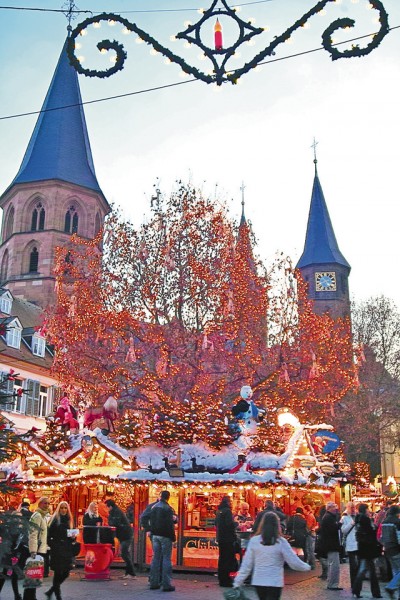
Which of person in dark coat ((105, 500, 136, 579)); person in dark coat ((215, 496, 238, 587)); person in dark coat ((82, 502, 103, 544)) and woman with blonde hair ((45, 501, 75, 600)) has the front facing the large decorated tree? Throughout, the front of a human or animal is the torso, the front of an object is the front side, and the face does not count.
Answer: person in dark coat ((215, 496, 238, 587))

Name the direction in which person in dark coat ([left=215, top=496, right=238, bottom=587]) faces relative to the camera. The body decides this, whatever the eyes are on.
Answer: away from the camera

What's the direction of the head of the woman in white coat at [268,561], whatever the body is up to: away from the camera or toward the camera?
away from the camera

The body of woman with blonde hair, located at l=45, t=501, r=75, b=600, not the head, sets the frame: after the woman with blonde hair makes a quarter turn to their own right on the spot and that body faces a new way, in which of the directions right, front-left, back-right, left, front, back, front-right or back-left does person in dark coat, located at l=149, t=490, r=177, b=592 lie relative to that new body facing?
back

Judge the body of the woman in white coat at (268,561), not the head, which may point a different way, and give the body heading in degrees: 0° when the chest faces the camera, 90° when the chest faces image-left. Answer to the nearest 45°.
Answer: approximately 180°

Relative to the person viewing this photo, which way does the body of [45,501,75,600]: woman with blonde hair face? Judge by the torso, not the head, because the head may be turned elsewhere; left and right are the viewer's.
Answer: facing the viewer and to the right of the viewer

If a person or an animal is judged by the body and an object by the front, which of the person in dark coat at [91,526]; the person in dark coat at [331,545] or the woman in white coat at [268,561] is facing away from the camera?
the woman in white coat

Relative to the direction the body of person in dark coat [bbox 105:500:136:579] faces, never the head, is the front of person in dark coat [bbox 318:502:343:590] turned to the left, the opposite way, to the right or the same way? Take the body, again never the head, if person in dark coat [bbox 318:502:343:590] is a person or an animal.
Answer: the opposite way

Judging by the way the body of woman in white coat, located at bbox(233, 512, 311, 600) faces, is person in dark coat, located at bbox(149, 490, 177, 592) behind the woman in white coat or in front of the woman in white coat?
in front
